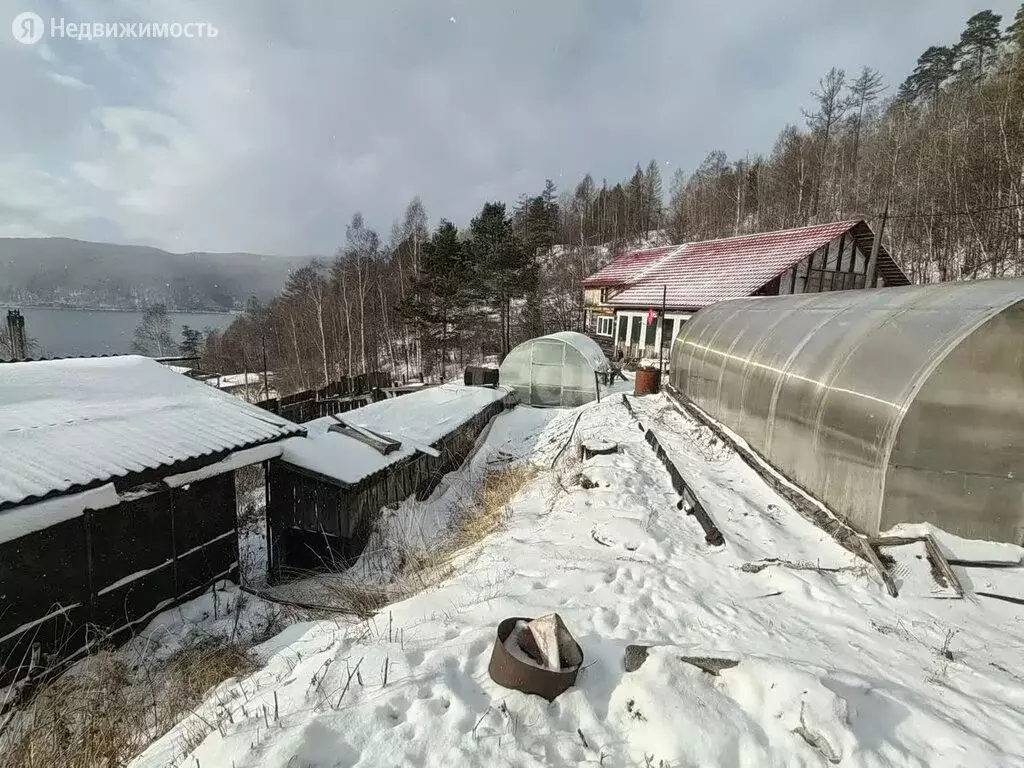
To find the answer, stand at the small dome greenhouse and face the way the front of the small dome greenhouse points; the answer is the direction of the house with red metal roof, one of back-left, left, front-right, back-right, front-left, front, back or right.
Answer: back-left

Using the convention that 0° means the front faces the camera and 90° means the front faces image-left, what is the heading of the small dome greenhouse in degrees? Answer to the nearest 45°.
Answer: approximately 0°

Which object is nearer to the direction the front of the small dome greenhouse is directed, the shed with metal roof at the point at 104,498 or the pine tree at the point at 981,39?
the shed with metal roof

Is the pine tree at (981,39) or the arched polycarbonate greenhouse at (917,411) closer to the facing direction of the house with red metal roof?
the arched polycarbonate greenhouse
